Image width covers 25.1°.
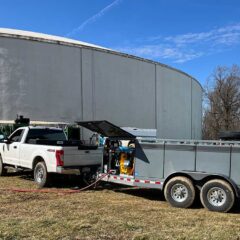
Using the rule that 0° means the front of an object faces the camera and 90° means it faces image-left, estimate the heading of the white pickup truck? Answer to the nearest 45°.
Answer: approximately 135°

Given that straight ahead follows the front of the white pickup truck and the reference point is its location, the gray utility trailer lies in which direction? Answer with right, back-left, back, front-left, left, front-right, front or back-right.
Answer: back

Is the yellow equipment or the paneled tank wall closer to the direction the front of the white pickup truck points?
the paneled tank wall

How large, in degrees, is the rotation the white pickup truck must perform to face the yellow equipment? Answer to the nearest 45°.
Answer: approximately 180°
